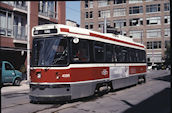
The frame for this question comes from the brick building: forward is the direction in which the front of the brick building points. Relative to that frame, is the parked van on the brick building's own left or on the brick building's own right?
on the brick building's own right

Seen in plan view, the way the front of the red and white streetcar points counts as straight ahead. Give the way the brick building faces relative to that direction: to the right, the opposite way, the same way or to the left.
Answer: to the left

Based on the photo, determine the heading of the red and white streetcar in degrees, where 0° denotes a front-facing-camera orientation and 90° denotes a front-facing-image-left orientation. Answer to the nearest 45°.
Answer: approximately 45°

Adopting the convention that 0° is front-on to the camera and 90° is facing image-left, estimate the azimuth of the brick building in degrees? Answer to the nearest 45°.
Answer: approximately 315°

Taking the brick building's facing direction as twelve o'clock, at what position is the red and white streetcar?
The red and white streetcar is roughly at 1 o'clock from the brick building.

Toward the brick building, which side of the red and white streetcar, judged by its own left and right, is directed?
right

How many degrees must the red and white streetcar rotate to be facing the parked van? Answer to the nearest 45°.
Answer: approximately 90° to its right
